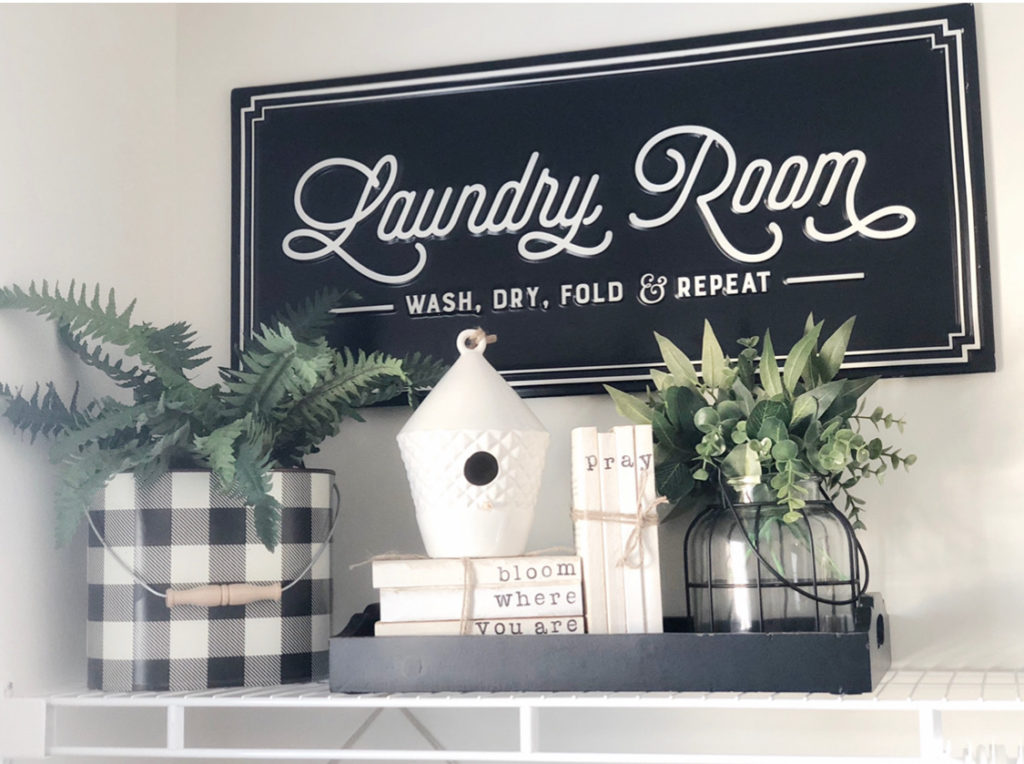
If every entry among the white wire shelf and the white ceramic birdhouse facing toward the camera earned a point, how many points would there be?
2

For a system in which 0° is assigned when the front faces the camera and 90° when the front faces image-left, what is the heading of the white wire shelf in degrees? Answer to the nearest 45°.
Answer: approximately 0°
